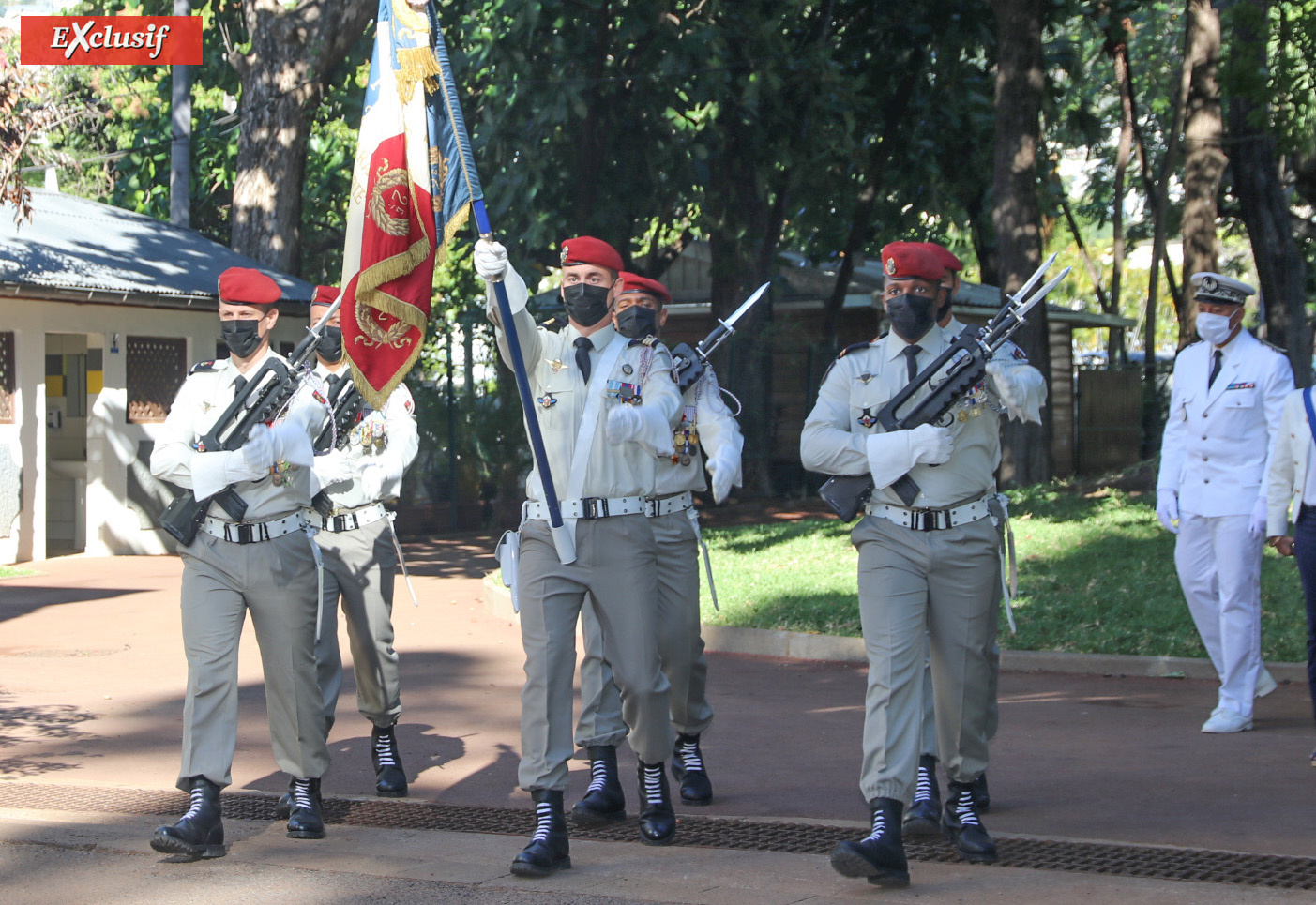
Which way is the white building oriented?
toward the camera

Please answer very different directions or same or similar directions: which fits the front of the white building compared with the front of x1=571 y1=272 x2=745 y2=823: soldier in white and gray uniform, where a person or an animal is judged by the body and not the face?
same or similar directions

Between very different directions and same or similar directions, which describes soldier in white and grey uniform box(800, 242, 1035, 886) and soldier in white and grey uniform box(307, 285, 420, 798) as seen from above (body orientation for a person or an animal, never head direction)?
same or similar directions

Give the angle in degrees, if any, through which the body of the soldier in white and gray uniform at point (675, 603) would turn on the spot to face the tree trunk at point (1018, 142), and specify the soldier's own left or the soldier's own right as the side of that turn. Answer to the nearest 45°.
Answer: approximately 180°

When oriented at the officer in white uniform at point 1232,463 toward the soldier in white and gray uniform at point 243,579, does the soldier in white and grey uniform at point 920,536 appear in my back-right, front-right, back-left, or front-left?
front-left

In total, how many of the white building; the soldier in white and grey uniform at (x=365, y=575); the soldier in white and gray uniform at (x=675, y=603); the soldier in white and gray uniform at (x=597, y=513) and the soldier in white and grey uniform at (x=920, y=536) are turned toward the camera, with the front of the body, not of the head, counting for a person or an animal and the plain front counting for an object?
5

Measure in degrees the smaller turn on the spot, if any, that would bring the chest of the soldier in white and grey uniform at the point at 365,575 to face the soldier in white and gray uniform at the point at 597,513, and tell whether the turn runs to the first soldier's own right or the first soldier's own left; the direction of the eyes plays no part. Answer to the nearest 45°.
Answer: approximately 45° to the first soldier's own left

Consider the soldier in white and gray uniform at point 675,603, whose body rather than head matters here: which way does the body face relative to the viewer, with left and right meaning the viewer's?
facing the viewer

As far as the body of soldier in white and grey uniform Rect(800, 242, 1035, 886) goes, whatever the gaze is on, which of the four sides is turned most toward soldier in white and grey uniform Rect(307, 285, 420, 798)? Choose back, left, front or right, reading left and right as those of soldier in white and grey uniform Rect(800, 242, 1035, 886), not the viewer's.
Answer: right

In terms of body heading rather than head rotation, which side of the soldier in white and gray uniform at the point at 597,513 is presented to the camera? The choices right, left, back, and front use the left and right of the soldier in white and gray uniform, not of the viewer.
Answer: front

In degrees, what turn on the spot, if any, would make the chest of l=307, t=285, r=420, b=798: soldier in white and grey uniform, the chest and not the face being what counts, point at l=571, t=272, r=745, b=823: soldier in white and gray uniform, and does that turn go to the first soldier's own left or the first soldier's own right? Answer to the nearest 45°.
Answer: approximately 45° to the first soldier's own left

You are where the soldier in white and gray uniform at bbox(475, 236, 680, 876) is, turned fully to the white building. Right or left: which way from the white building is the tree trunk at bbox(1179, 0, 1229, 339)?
right

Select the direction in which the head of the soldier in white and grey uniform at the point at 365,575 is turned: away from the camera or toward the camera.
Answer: toward the camera

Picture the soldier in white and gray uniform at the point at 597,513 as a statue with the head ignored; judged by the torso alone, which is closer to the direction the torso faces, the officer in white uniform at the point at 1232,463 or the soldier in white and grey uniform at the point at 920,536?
the soldier in white and grey uniform
